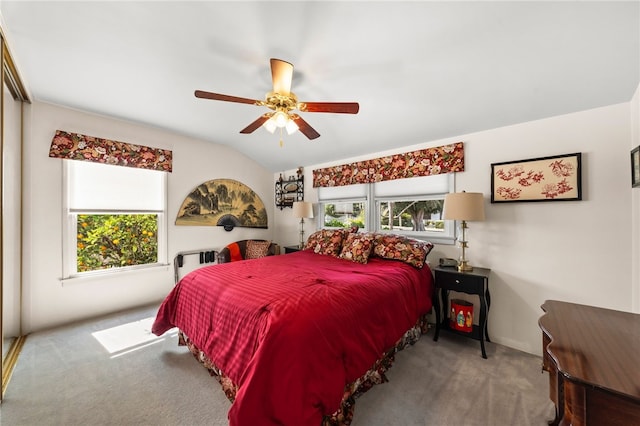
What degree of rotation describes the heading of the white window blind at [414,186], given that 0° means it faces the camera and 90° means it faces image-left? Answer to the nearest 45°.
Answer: approximately 45°

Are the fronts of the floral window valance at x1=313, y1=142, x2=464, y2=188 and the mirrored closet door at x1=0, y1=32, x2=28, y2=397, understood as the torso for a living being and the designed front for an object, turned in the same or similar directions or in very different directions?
very different directions

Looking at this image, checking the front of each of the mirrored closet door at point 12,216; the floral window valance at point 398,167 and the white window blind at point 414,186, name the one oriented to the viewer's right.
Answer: the mirrored closet door

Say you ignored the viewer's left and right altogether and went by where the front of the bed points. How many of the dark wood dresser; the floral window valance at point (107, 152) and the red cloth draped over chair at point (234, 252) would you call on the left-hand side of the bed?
1

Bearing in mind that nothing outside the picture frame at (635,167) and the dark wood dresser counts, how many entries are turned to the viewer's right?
0

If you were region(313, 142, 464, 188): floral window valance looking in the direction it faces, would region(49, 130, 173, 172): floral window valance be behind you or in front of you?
in front

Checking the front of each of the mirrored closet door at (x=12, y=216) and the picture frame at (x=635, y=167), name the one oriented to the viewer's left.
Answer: the picture frame

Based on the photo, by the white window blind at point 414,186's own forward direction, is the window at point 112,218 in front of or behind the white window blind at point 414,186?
in front

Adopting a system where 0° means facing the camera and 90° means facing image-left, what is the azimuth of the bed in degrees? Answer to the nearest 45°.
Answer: approximately 45°

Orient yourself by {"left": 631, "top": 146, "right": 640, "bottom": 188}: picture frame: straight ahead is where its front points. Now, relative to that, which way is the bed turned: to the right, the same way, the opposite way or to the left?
to the left

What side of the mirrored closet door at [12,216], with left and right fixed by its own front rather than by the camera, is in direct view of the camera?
right

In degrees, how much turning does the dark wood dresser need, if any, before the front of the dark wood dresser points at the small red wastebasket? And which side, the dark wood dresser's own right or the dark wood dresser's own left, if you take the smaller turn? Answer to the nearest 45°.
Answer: approximately 45° to the dark wood dresser's own right

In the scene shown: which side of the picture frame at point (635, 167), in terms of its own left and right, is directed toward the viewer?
left

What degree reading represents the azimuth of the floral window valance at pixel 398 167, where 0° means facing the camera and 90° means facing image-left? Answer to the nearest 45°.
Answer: approximately 45°

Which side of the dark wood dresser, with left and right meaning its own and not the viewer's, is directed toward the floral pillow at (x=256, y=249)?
front

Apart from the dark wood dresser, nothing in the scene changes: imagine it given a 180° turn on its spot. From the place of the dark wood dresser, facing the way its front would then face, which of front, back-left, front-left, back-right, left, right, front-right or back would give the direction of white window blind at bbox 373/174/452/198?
back-left
